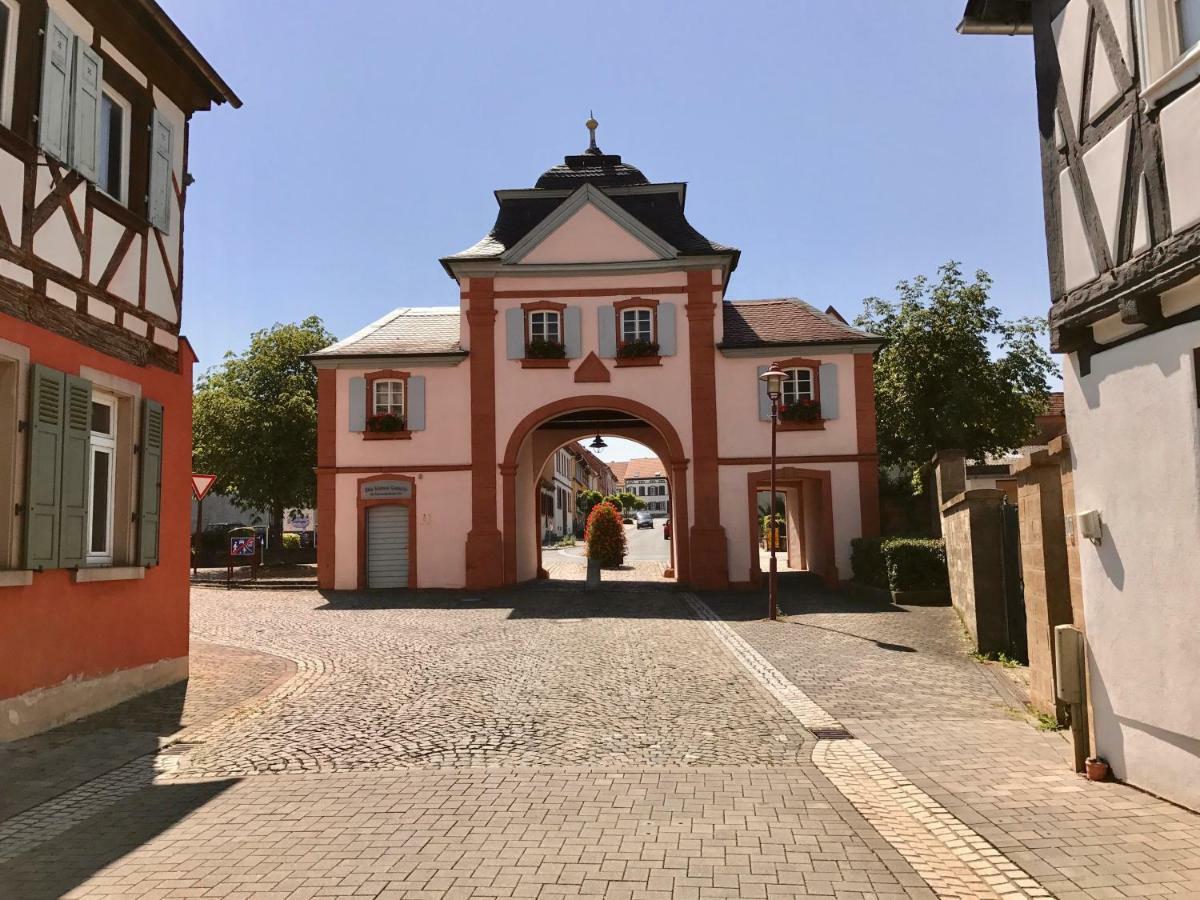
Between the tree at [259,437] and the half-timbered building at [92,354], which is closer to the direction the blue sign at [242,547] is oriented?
the half-timbered building

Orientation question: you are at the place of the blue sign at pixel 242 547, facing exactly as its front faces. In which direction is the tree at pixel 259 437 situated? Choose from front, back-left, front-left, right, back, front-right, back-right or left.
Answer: back

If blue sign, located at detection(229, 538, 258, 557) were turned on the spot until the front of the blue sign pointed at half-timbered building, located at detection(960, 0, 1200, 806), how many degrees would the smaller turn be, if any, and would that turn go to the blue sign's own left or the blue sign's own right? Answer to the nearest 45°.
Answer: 0° — it already faces it

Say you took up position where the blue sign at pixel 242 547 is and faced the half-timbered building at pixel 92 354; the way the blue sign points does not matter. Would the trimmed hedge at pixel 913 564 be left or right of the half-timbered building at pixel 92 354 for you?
left

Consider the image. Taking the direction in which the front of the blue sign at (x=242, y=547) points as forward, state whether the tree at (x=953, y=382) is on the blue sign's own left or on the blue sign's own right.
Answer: on the blue sign's own left

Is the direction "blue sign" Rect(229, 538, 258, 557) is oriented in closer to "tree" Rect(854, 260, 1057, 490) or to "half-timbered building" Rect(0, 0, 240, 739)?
the half-timbered building

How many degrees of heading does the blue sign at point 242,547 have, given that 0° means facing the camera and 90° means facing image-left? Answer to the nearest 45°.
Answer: approximately 0°

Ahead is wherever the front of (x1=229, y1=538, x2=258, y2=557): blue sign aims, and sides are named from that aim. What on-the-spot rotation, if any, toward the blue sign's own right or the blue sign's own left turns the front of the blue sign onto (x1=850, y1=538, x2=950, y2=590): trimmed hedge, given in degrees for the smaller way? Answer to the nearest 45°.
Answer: approximately 45° to the blue sign's own left

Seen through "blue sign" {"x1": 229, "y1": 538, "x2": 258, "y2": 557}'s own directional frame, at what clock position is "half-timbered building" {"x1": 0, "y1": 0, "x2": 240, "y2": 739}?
The half-timbered building is roughly at 12 o'clock from the blue sign.

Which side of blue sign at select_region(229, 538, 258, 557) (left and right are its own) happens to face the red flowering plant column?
left
